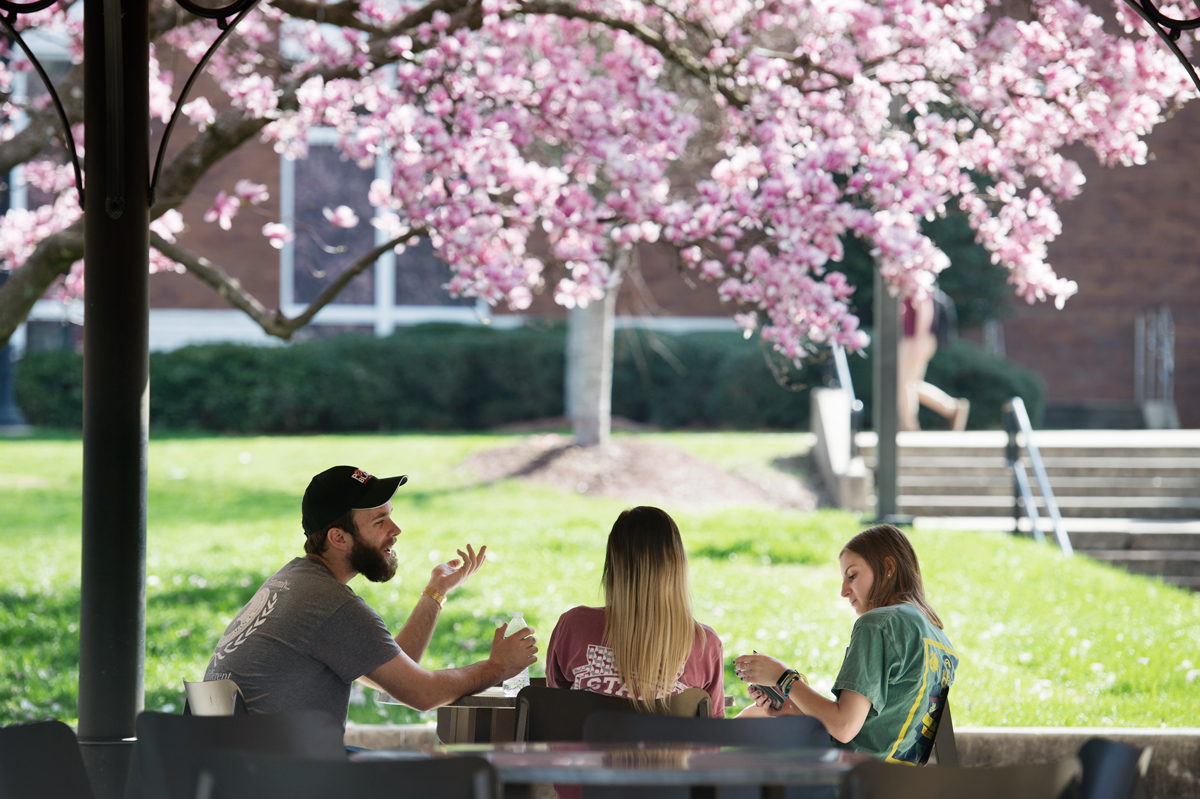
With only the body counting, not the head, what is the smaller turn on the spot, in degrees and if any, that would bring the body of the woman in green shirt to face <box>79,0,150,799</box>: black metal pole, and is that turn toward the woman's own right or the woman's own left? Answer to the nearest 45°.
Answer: approximately 45° to the woman's own left

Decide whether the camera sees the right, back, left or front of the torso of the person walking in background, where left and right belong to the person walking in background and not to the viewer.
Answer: left

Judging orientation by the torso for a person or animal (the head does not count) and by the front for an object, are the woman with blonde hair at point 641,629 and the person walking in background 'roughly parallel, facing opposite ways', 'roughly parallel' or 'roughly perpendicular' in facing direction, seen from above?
roughly perpendicular

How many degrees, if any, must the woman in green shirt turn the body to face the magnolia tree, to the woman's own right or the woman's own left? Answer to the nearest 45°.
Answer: approximately 45° to the woman's own right

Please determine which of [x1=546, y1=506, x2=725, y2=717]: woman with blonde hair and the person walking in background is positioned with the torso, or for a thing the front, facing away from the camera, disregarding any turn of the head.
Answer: the woman with blonde hair

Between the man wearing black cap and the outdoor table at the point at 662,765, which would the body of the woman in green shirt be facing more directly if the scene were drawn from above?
the man wearing black cap

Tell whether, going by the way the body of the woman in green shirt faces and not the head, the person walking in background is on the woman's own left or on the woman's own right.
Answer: on the woman's own right

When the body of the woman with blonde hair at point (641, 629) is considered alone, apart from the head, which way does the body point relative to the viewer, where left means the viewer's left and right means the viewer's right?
facing away from the viewer

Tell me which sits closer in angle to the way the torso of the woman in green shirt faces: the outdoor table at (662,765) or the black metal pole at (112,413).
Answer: the black metal pole

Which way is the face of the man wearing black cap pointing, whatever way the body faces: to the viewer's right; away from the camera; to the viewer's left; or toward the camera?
to the viewer's right

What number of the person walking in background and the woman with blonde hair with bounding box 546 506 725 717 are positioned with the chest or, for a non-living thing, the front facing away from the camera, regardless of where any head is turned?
1

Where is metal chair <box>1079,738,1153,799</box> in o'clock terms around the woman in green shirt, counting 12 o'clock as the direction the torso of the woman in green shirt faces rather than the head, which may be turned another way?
The metal chair is roughly at 7 o'clock from the woman in green shirt.

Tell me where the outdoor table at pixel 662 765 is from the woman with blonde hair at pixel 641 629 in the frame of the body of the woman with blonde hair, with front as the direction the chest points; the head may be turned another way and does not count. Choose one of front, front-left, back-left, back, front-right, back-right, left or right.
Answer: back

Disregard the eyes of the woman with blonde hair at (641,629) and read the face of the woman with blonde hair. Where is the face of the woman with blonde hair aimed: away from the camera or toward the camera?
away from the camera

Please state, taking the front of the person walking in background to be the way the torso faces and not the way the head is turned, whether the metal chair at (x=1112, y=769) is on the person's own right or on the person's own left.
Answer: on the person's own left
